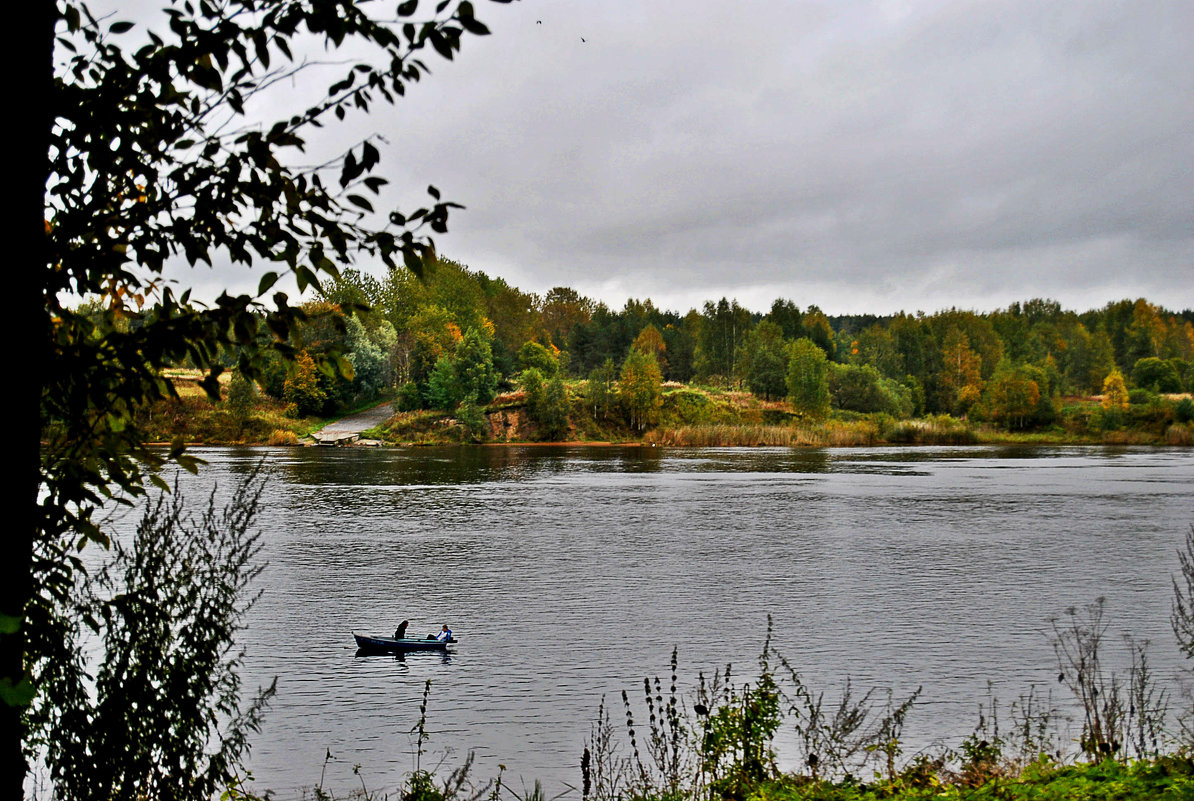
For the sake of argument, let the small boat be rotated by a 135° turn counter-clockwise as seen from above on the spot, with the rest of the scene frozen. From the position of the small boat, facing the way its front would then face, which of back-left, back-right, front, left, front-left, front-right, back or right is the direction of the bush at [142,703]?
front-right

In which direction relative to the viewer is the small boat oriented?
to the viewer's left
